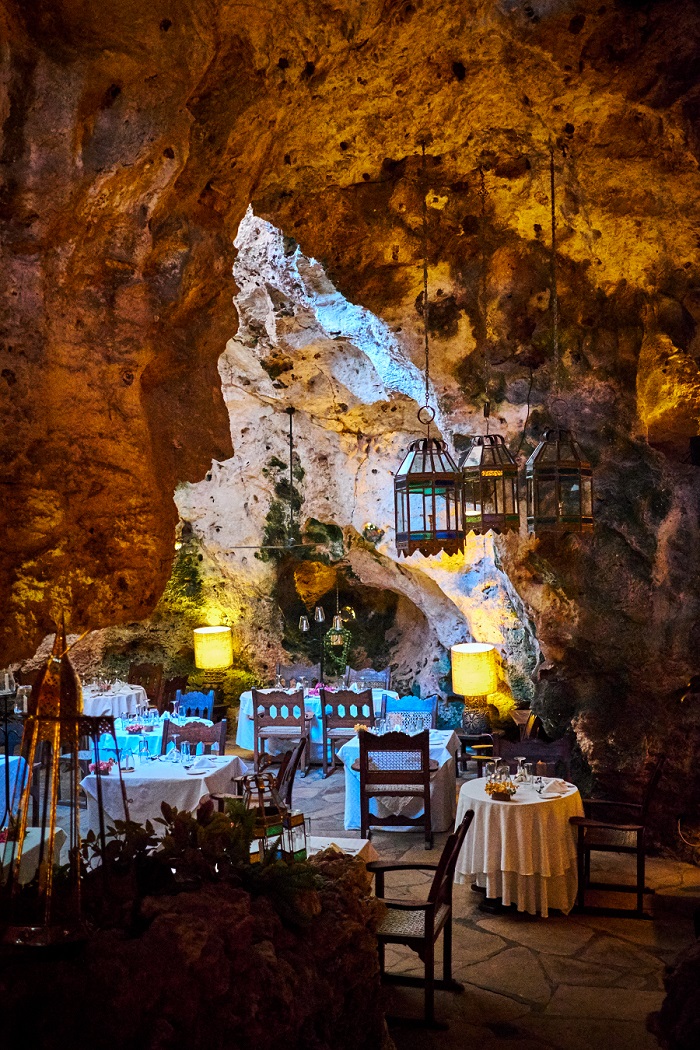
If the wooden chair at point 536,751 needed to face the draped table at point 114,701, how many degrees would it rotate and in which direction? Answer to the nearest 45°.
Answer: approximately 135° to its right

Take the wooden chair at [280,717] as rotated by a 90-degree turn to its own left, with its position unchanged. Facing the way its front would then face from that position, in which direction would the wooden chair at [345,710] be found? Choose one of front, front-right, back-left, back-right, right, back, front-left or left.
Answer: back-left

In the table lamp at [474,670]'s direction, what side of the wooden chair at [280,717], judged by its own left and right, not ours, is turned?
right

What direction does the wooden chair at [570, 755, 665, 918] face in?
to the viewer's left

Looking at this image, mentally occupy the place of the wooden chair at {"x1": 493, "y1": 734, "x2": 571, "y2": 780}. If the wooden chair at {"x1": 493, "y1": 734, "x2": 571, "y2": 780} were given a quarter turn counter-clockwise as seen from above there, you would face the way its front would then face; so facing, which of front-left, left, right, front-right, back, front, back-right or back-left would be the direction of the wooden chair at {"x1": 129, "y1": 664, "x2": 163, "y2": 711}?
back-left

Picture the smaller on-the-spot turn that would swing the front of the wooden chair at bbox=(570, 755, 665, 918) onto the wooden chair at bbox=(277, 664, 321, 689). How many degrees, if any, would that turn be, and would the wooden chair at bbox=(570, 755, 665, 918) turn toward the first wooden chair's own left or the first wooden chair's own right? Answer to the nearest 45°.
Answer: approximately 45° to the first wooden chair's own right

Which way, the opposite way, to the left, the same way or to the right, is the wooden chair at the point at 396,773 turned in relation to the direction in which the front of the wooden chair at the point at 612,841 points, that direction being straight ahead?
to the right

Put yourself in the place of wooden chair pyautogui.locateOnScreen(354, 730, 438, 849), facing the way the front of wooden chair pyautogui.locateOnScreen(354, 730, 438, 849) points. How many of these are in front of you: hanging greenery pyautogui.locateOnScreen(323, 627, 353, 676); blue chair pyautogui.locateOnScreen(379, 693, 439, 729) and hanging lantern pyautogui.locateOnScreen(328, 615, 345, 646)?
3

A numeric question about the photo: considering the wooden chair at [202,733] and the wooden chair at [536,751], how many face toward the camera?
2

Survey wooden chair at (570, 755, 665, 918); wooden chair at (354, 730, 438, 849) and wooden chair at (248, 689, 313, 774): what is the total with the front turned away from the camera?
2

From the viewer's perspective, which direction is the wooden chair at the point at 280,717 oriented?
away from the camera
